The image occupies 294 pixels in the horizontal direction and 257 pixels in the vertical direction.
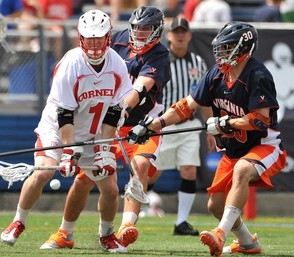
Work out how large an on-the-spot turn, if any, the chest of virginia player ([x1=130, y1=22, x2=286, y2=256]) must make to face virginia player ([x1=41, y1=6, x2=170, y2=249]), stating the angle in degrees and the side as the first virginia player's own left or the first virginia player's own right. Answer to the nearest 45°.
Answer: approximately 90° to the first virginia player's own right

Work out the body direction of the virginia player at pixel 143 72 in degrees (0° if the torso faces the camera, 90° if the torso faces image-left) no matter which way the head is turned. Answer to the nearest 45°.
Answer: approximately 45°

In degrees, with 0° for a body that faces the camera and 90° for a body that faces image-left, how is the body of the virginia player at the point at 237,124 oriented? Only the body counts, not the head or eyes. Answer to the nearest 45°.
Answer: approximately 45°

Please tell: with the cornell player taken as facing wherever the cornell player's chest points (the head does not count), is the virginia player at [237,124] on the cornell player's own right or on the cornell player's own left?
on the cornell player's own left

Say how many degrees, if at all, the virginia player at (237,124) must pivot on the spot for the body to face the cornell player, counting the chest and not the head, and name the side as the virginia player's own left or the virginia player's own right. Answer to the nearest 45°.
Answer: approximately 45° to the virginia player's own right

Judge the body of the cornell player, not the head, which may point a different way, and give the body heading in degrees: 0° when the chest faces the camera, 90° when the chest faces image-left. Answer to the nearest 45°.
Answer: approximately 0°
